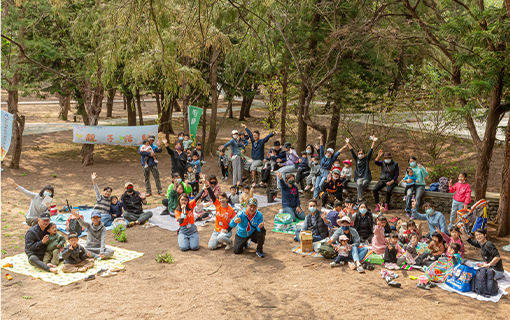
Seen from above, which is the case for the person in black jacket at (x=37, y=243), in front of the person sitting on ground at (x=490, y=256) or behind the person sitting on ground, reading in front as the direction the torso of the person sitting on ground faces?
in front

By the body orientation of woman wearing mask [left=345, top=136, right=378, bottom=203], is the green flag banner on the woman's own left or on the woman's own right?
on the woman's own right

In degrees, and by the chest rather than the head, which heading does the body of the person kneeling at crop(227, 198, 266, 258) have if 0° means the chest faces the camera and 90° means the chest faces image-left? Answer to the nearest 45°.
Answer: approximately 0°

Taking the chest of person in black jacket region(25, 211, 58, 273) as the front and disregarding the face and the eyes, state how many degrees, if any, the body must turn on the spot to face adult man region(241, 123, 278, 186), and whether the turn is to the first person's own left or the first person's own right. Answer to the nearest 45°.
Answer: approximately 90° to the first person's own left

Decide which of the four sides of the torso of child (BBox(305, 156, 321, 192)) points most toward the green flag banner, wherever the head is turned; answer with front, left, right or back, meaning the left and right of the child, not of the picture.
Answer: right

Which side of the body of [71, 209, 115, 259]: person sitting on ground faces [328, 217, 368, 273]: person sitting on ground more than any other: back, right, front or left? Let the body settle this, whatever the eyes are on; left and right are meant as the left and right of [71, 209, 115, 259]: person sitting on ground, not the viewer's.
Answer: left

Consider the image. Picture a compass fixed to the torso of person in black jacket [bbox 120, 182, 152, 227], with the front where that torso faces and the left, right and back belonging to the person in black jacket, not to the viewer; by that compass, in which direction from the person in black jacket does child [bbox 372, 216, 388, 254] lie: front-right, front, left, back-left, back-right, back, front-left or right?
front-left

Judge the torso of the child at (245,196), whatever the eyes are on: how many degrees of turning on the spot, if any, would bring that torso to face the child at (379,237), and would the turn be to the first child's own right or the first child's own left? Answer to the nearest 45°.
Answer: approximately 45° to the first child's own left

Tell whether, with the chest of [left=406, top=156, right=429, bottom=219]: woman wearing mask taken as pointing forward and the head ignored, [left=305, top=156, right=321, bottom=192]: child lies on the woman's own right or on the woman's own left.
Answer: on the woman's own right

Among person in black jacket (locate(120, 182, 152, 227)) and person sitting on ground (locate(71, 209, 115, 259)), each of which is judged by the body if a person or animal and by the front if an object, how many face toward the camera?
2

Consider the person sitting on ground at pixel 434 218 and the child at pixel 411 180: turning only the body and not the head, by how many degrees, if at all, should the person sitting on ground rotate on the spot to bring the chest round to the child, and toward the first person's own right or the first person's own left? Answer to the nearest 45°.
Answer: approximately 135° to the first person's own right

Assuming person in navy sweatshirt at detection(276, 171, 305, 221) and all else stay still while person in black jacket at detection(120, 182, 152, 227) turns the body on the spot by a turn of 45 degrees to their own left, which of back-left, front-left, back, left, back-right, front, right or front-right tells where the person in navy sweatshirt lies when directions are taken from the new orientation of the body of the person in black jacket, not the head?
front-left
